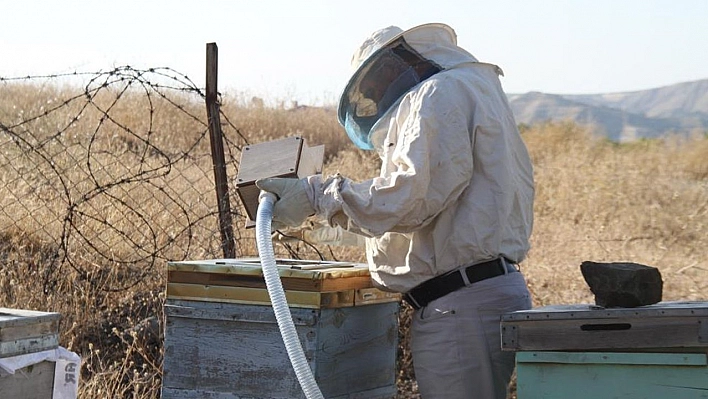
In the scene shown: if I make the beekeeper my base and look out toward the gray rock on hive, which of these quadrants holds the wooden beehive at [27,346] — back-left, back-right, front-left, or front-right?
back-right

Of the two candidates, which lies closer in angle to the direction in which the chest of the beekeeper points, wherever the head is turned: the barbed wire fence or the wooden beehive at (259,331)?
the wooden beehive

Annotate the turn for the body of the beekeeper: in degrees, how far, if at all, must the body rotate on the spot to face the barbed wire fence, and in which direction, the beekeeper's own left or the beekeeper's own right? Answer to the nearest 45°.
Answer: approximately 45° to the beekeeper's own right

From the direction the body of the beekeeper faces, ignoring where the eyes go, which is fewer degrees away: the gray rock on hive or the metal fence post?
the metal fence post

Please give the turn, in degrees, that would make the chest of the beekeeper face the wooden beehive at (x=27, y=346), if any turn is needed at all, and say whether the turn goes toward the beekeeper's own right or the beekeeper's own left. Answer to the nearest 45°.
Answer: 0° — they already face it

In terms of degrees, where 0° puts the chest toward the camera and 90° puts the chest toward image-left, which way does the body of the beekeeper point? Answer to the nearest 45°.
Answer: approximately 90°
